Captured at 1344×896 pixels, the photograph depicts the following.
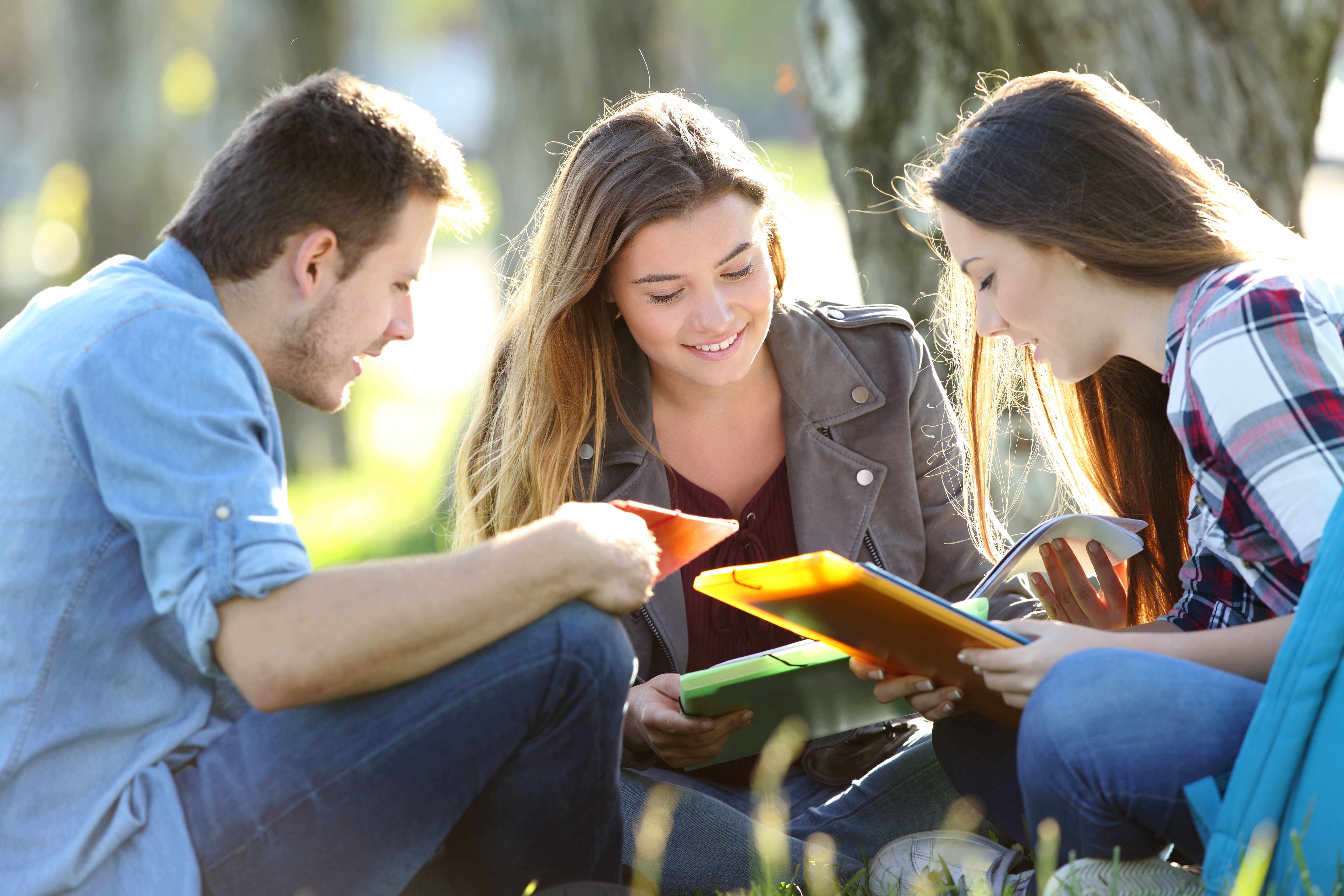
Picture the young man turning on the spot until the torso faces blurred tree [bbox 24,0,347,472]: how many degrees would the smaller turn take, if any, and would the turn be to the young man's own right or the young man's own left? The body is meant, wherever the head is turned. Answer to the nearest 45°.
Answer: approximately 90° to the young man's own left

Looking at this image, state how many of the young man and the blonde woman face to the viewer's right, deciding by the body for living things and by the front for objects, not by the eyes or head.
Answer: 1

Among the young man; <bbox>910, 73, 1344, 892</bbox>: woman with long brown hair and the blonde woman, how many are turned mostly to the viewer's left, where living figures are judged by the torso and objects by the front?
1

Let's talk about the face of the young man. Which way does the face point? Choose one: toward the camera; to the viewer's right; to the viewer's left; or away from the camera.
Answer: to the viewer's right

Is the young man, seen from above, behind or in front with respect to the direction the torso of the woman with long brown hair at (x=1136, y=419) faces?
in front

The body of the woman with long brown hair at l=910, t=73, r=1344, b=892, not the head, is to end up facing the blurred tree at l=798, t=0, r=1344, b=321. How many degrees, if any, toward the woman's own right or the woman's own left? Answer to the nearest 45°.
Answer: approximately 90° to the woman's own right

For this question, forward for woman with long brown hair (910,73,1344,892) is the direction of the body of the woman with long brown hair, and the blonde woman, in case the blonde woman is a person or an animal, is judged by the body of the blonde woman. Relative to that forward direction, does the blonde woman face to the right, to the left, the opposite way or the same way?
to the left

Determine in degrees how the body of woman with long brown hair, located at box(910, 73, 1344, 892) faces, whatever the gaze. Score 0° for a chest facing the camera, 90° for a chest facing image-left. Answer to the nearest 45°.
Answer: approximately 90°

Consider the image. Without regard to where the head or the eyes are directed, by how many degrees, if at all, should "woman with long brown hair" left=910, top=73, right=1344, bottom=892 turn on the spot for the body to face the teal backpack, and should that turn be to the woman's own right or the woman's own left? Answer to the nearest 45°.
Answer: approximately 90° to the woman's own left

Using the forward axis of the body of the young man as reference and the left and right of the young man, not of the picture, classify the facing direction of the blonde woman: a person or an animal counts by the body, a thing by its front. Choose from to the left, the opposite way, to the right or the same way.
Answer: to the right

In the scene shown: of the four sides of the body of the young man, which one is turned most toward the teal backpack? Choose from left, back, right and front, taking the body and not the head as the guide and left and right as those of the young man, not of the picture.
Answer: front

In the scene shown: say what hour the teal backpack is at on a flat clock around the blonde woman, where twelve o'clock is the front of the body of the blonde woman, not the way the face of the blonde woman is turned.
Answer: The teal backpack is roughly at 11 o'clock from the blonde woman.

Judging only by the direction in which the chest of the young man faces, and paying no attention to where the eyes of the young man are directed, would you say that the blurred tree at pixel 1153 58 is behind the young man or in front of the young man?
in front

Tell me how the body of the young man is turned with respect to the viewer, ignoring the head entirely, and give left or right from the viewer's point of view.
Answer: facing to the right of the viewer
